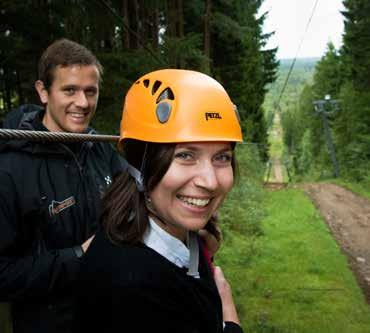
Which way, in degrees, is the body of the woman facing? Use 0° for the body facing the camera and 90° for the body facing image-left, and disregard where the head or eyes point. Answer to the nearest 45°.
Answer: approximately 315°

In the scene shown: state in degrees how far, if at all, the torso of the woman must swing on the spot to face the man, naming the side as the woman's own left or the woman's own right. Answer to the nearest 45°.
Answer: approximately 180°

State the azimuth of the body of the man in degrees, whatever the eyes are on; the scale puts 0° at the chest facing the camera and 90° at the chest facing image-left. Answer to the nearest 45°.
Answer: approximately 315°

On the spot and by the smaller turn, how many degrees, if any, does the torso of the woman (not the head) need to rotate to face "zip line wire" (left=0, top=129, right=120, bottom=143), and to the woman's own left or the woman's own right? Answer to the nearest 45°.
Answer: approximately 135° to the woman's own right

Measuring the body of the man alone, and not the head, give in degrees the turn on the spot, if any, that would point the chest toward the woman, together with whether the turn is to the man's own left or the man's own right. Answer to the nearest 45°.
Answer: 0° — they already face them
